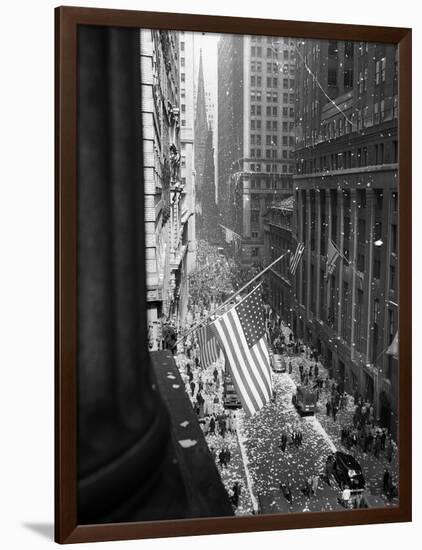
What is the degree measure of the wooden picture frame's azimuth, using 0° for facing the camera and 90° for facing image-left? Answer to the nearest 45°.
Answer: approximately 315°
